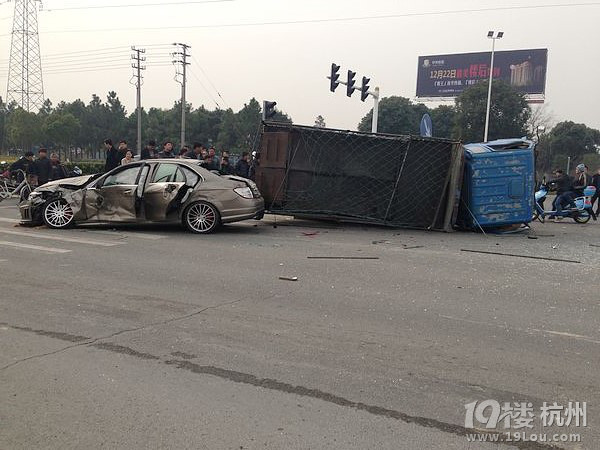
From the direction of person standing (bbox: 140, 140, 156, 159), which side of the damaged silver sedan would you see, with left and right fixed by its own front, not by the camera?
right

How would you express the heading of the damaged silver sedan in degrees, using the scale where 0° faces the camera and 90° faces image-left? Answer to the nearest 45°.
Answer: approximately 90°

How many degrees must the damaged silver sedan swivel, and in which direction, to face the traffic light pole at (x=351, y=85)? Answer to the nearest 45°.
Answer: approximately 135° to its right

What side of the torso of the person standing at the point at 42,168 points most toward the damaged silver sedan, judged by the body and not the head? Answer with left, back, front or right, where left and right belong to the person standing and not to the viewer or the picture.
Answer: front

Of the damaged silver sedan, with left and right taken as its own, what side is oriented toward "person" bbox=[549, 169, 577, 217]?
back

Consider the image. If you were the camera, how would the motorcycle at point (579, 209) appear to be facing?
facing to the left of the viewer

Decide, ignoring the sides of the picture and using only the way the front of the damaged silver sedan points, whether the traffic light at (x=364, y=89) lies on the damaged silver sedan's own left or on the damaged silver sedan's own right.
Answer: on the damaged silver sedan's own right

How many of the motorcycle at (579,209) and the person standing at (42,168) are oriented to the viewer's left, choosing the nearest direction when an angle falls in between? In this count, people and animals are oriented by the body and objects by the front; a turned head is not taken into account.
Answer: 1

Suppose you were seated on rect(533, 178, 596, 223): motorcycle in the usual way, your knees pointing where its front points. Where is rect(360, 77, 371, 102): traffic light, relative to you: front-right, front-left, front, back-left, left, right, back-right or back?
front-right

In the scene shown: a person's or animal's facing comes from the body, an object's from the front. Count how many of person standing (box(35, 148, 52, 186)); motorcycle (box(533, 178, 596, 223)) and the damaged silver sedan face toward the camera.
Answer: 1

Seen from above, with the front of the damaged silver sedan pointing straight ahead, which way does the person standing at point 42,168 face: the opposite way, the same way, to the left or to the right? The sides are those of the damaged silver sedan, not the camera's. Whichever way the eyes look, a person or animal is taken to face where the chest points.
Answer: to the left

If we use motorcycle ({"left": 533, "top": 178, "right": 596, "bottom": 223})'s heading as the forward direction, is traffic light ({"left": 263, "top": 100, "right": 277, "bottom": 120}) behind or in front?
in front
